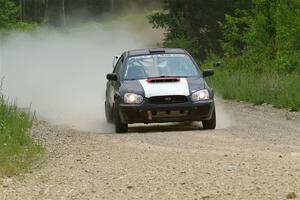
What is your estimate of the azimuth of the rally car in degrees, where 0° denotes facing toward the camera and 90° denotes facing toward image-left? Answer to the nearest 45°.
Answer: approximately 0°
